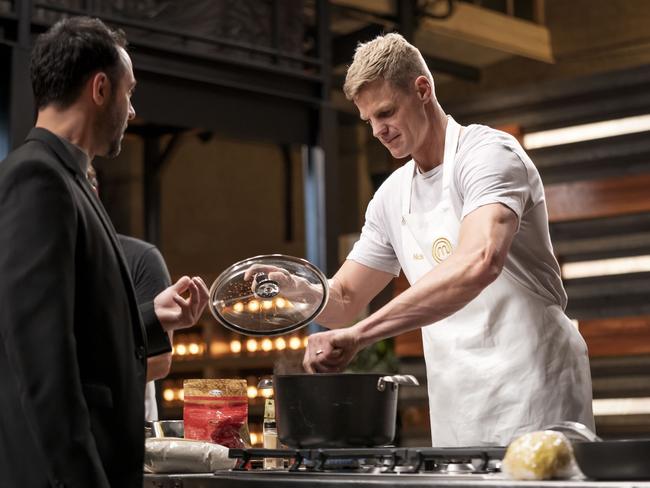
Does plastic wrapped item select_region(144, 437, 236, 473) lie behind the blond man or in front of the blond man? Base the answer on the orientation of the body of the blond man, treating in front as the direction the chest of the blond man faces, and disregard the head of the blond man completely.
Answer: in front

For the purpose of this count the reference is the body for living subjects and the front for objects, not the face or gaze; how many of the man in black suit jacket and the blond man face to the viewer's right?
1

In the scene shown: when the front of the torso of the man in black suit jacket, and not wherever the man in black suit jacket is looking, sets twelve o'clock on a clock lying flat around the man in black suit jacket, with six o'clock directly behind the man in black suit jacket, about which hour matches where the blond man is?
The blond man is roughly at 11 o'clock from the man in black suit jacket.

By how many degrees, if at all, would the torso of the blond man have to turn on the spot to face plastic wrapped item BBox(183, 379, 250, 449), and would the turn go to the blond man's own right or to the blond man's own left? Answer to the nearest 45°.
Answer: approximately 45° to the blond man's own right

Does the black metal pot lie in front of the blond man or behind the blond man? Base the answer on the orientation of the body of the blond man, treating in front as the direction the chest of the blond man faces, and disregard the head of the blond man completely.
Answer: in front

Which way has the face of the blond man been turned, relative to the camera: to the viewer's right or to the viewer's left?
to the viewer's left

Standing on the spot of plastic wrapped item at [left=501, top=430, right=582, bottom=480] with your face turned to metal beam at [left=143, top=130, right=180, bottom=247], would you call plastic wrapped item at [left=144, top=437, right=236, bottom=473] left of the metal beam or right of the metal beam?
left

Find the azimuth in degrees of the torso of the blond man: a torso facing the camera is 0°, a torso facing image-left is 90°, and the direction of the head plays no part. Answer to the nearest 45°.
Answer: approximately 45°

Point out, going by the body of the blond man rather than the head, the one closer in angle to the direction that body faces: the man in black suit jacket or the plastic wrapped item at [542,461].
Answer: the man in black suit jacket

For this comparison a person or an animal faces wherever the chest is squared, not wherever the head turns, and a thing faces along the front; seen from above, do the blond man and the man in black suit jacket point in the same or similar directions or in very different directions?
very different directions

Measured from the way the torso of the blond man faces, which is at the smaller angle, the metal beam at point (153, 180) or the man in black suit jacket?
the man in black suit jacket

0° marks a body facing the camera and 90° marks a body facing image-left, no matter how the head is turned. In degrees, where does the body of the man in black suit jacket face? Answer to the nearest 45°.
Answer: approximately 270°

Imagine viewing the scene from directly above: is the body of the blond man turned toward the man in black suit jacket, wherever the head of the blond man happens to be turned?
yes

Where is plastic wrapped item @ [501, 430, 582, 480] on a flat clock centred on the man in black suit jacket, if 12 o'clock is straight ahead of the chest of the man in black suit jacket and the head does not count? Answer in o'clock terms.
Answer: The plastic wrapped item is roughly at 1 o'clock from the man in black suit jacket.
